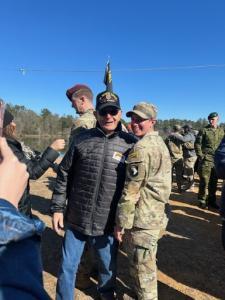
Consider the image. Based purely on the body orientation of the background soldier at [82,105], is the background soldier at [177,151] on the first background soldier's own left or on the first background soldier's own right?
on the first background soldier's own right

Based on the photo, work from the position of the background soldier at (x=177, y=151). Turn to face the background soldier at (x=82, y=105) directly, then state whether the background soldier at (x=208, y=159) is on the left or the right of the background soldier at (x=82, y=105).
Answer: left
